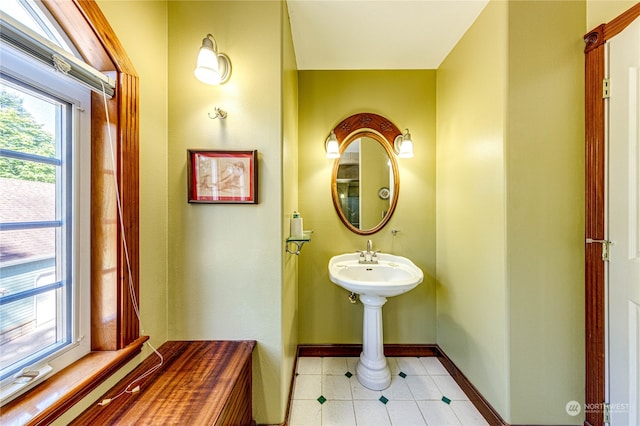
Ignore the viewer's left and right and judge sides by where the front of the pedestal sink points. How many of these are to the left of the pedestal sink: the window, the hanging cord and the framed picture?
0

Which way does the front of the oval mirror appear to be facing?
toward the camera

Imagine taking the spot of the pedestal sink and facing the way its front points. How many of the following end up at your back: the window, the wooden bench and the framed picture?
0

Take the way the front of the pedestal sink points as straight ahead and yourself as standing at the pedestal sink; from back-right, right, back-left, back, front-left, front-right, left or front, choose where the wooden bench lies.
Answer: front-right

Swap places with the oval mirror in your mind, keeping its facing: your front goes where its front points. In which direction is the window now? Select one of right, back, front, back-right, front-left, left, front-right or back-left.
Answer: front-right

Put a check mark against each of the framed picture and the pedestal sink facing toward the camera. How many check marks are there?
2

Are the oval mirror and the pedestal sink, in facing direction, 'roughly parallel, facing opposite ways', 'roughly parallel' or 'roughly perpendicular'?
roughly parallel

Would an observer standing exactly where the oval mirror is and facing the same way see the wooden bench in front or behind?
in front

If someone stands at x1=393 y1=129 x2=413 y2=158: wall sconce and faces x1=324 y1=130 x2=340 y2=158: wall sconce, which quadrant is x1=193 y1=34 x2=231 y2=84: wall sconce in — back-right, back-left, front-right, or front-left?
front-left

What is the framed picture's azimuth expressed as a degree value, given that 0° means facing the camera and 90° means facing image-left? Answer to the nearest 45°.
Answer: approximately 0°

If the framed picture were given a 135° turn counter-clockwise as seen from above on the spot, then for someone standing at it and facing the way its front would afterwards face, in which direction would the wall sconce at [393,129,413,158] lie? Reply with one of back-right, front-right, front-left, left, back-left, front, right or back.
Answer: front-right

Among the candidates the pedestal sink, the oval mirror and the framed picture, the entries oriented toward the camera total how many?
3

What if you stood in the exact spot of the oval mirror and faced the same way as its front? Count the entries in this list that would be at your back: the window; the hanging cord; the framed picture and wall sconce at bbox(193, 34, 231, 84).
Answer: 0
